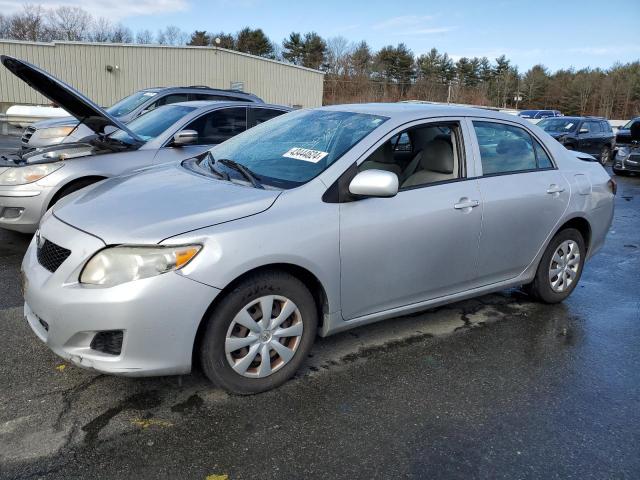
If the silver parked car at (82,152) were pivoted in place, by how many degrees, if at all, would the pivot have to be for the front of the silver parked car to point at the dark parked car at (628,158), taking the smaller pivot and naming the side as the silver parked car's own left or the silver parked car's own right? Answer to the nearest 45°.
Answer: approximately 180°

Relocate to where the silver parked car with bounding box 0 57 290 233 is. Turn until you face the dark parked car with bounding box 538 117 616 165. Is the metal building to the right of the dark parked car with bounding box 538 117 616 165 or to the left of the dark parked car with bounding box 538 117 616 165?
left

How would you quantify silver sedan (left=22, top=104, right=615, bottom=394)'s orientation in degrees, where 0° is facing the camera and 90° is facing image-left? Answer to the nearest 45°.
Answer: approximately 45°

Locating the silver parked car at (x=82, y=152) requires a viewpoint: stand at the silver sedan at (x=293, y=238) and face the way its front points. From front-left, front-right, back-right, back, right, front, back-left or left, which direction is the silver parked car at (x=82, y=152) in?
right

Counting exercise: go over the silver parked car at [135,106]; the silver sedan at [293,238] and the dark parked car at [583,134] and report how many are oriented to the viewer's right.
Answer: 0

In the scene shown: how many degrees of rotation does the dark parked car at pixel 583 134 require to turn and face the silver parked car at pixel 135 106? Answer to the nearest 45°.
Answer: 0° — it already faces it

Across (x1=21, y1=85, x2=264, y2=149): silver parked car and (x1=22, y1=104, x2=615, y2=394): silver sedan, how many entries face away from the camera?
0

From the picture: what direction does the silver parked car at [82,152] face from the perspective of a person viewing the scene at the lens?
facing the viewer and to the left of the viewer

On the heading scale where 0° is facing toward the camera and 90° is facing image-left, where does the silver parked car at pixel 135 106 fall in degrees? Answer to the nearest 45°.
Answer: approximately 45°
